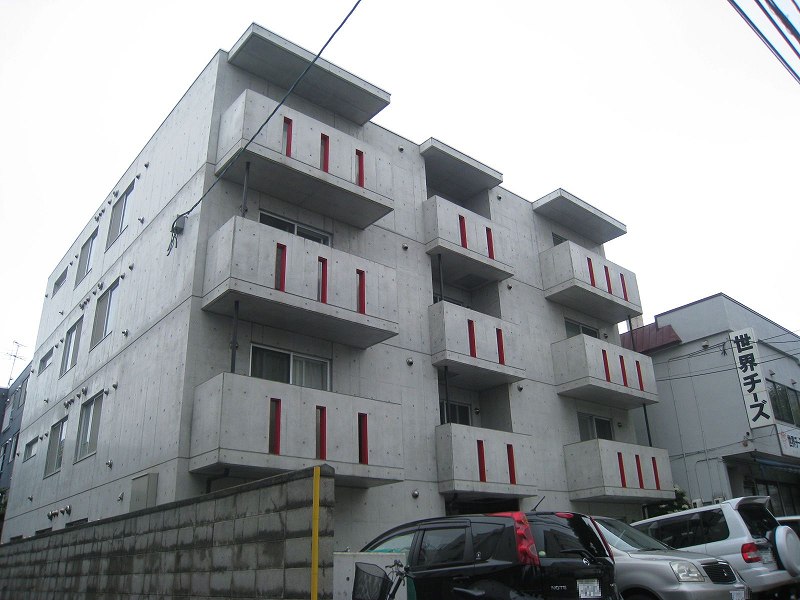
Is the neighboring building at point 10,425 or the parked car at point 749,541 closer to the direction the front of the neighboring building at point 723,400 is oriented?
the parked car

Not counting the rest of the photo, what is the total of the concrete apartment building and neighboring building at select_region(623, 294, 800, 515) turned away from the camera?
0

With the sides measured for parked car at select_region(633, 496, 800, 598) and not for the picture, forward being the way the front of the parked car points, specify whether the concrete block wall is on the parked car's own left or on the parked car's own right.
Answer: on the parked car's own left

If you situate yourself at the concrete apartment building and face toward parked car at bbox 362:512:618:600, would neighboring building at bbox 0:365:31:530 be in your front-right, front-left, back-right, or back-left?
back-right

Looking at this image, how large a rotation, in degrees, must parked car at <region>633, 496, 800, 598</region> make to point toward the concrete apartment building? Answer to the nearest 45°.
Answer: approximately 45° to its left

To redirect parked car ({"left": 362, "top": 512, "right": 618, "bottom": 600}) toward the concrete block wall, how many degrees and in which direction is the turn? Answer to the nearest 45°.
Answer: approximately 45° to its left

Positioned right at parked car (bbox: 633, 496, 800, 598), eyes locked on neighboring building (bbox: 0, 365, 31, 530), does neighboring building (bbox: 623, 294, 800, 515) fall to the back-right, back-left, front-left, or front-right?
front-right

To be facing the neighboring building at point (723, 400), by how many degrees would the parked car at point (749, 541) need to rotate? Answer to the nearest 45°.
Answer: approximately 45° to its right

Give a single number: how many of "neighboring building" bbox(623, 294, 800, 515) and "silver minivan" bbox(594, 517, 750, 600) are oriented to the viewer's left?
0

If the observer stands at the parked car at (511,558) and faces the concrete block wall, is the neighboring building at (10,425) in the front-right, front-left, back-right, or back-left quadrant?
front-right

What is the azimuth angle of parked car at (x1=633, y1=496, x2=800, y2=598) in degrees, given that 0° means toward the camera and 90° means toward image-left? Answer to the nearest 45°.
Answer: approximately 135°

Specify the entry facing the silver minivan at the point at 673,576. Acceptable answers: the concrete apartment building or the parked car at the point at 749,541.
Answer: the concrete apartment building

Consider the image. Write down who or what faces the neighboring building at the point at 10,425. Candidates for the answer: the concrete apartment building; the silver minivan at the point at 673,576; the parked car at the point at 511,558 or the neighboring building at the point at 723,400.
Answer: the parked car

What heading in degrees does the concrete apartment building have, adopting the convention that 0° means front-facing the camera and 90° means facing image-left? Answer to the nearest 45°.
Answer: approximately 315°

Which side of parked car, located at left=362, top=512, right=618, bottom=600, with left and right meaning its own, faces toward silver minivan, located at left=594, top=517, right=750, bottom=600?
right

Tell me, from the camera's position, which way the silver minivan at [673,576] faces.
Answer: facing the viewer and to the right of the viewer

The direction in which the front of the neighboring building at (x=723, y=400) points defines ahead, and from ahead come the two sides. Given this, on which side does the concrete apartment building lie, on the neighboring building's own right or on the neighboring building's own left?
on the neighboring building's own right

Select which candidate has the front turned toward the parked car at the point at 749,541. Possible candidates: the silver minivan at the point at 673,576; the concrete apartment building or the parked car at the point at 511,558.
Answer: the concrete apartment building

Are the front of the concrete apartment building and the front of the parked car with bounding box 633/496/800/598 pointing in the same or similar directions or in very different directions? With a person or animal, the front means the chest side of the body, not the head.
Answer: very different directions

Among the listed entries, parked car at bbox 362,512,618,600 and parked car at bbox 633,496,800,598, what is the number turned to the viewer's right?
0

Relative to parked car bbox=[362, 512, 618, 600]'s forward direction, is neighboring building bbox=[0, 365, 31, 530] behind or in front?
in front
